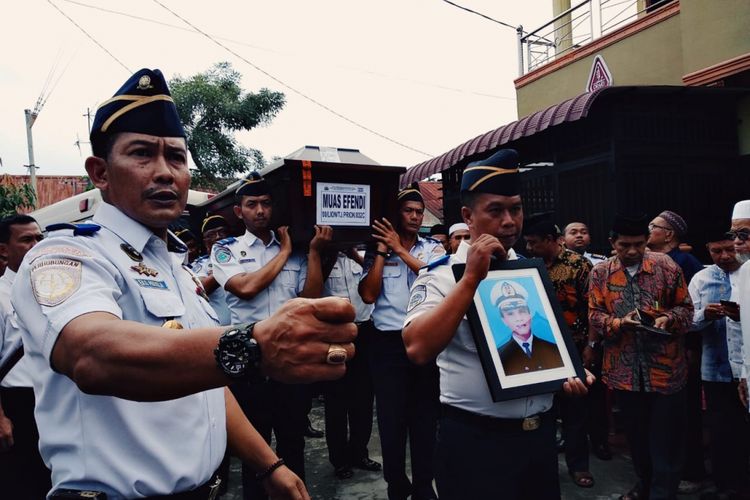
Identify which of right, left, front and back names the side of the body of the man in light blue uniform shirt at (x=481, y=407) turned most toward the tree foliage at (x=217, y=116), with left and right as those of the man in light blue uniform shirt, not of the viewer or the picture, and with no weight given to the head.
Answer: back

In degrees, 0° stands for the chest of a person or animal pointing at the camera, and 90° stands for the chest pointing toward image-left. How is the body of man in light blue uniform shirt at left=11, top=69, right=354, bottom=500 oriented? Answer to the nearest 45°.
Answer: approximately 315°

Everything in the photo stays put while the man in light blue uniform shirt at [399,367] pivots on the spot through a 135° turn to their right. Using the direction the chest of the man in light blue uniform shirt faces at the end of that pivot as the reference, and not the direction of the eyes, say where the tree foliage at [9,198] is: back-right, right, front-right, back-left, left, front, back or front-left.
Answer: front

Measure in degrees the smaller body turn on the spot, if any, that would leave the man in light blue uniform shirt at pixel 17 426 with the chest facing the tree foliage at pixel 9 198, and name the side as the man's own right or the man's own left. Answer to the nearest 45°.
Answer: approximately 135° to the man's own left

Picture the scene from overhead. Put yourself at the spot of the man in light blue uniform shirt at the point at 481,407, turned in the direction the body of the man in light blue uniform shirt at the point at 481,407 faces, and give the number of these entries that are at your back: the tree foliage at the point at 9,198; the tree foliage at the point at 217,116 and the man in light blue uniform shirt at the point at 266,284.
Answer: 3

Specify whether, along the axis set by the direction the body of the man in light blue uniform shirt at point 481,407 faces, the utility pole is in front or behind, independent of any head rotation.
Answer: behind

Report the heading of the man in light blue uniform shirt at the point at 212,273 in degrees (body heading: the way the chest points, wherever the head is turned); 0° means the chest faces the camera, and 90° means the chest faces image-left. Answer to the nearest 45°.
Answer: approximately 315°

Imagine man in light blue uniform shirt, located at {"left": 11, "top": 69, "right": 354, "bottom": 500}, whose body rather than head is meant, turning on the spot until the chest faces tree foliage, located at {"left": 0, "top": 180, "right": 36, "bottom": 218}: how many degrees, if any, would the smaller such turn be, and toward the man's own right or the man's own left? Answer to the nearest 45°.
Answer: approximately 135° to the man's own left

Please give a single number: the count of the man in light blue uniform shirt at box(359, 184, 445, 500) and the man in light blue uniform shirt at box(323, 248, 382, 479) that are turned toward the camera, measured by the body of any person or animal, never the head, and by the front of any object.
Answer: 2

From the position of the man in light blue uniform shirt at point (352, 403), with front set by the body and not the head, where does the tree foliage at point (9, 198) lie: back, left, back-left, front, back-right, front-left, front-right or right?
back-right

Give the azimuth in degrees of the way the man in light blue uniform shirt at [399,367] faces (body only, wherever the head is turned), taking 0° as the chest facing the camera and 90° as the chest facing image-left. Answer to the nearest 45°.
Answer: approximately 0°

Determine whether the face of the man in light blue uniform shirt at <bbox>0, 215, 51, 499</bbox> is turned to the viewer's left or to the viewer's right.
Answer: to the viewer's right
